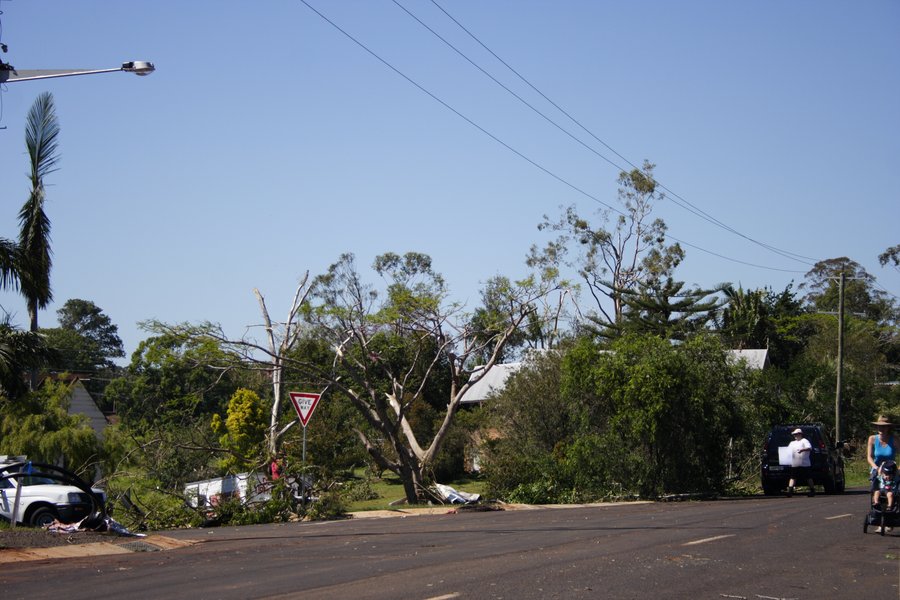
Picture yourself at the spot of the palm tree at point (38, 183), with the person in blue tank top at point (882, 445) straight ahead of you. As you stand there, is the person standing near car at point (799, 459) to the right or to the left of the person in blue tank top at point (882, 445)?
left

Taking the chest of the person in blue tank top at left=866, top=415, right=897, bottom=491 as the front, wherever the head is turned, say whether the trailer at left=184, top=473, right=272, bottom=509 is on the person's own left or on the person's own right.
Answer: on the person's own right

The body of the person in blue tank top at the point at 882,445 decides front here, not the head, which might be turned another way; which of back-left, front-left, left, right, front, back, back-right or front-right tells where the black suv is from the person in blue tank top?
back

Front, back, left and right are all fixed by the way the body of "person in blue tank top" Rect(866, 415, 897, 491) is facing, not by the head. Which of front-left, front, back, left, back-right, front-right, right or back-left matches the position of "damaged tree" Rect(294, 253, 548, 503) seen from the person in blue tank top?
back-right

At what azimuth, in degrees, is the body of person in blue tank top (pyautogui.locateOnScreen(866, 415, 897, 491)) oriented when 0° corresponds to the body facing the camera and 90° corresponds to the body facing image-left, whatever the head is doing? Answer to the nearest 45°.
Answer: approximately 0°

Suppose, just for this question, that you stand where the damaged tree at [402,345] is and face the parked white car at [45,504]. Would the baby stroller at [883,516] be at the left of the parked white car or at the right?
left

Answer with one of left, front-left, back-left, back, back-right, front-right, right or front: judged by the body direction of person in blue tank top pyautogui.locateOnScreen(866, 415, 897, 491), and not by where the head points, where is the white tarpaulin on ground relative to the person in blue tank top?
back-right

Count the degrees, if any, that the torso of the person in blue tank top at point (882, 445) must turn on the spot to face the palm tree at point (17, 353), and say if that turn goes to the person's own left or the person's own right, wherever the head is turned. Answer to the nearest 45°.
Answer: approximately 90° to the person's own right

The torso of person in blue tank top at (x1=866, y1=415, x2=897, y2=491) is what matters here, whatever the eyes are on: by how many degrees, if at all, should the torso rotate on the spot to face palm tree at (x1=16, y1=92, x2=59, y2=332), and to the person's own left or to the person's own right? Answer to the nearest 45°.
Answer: approximately 90° to the person's own right
